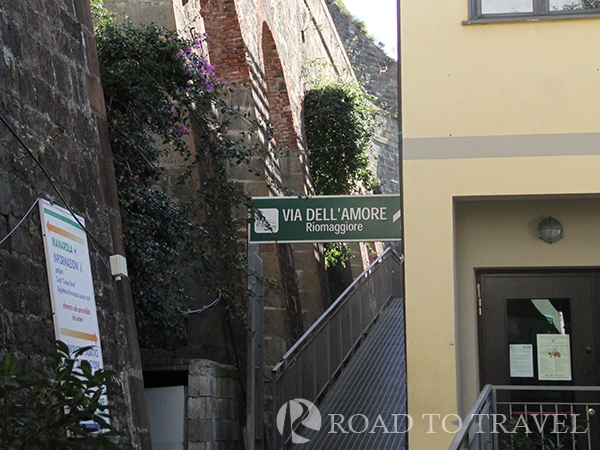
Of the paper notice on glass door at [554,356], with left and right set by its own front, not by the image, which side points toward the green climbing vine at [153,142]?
right

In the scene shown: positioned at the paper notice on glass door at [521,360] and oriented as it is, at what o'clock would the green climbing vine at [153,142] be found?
The green climbing vine is roughly at 3 o'clock from the paper notice on glass door.

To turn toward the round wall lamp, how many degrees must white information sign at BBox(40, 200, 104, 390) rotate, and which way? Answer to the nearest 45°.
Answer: approximately 45° to its left

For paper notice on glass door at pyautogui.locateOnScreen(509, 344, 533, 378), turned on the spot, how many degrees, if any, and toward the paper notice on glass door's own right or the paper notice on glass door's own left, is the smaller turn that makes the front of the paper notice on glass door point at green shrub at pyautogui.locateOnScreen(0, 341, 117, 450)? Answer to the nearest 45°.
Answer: approximately 45° to the paper notice on glass door's own right

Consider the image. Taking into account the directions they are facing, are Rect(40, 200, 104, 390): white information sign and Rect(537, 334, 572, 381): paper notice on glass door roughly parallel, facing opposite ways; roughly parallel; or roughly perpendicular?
roughly perpendicular

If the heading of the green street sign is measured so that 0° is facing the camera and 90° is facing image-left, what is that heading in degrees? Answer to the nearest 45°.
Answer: approximately 0°

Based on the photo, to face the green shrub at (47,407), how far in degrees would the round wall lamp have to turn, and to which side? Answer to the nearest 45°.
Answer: approximately 45° to its right

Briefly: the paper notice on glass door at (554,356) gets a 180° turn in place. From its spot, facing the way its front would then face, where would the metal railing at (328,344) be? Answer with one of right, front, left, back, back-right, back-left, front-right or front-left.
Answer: front-left

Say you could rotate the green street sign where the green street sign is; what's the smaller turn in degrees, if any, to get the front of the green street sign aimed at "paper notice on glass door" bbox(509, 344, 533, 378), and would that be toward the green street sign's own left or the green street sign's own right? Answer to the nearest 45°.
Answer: approximately 45° to the green street sign's own left

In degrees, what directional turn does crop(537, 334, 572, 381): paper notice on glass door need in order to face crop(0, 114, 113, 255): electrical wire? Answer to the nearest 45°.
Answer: approximately 45° to its right

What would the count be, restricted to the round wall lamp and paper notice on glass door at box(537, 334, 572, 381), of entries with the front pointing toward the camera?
2
